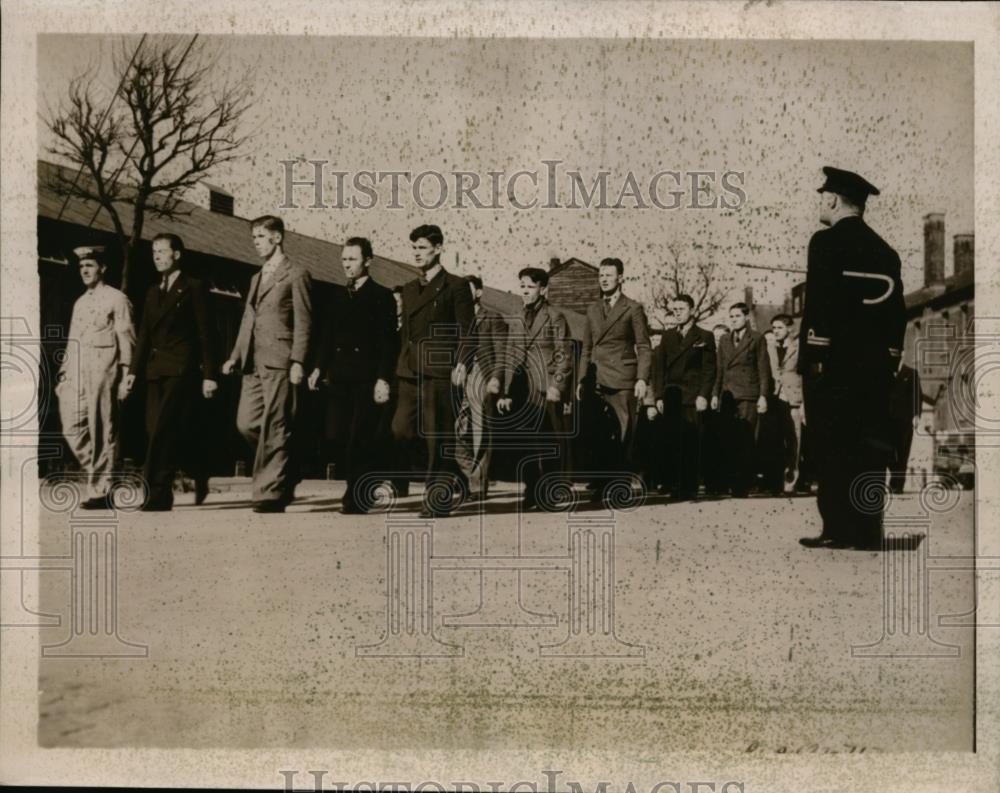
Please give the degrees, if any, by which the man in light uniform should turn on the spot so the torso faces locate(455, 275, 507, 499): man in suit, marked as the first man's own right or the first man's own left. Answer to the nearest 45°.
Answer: approximately 135° to the first man's own left

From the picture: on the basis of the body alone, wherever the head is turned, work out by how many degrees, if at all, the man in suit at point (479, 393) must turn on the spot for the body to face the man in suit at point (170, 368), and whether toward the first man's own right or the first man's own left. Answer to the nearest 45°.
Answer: approximately 45° to the first man's own right

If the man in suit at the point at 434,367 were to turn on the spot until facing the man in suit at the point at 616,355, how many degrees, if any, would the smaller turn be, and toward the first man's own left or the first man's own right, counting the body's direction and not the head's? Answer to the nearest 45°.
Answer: approximately 135° to the first man's own left

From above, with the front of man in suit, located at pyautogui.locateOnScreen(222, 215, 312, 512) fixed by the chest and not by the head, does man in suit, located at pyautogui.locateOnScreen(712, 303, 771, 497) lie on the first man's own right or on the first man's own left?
on the first man's own left

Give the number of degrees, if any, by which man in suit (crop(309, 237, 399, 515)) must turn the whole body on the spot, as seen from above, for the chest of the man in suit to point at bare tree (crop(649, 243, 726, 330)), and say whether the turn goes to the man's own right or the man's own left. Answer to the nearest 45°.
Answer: approximately 135° to the man's own left
